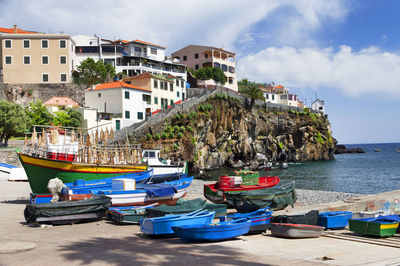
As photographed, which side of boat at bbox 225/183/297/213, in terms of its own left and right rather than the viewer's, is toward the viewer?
right

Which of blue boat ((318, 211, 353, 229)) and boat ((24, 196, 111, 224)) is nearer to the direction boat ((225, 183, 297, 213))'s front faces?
the blue boat
